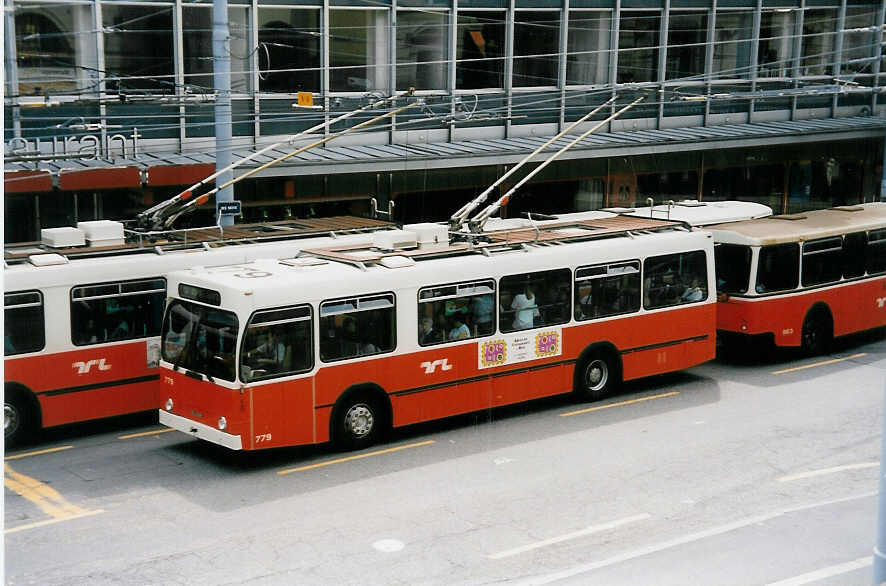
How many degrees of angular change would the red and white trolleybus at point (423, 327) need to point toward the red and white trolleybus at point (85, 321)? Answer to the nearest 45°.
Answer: approximately 45° to its right

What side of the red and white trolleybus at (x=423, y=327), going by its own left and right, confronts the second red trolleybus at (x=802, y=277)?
back

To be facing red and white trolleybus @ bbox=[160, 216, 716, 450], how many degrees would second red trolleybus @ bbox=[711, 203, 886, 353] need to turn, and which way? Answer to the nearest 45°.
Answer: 0° — it already faces it

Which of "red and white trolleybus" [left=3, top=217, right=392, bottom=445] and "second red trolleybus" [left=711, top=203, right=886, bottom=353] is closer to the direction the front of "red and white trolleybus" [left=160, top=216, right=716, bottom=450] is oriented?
the red and white trolleybus

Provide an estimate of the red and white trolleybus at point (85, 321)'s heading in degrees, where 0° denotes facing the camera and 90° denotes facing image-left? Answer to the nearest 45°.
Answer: approximately 45°

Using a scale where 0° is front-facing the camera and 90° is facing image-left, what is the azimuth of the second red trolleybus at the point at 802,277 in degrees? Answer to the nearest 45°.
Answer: approximately 45°

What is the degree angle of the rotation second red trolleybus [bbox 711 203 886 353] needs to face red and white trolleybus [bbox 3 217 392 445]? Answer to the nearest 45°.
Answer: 0° — it already faces it
